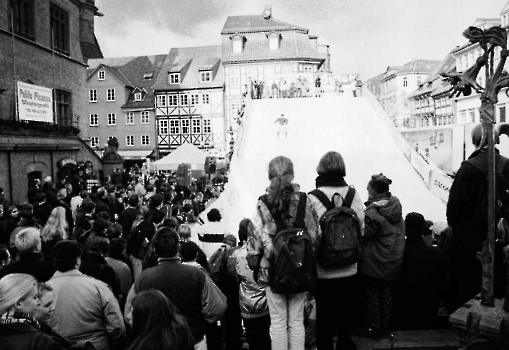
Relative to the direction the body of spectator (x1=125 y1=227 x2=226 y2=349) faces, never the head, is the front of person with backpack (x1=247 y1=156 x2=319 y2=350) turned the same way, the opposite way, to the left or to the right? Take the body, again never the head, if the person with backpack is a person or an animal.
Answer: the same way

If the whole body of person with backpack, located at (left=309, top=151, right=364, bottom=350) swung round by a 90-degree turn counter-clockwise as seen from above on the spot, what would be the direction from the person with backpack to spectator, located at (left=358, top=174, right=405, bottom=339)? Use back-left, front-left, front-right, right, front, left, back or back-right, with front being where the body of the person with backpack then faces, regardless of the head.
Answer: back-right

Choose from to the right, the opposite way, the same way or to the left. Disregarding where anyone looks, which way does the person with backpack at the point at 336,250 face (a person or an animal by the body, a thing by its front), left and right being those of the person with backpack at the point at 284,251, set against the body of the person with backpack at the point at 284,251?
the same way

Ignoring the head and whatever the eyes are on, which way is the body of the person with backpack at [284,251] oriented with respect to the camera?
away from the camera

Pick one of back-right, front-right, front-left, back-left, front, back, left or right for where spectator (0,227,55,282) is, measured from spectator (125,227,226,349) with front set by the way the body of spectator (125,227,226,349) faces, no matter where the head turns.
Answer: front-left

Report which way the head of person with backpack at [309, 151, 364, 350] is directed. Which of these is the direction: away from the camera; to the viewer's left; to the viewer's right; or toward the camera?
away from the camera

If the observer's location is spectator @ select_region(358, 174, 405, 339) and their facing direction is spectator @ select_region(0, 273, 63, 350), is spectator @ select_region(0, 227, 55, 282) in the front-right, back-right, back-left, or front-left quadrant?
front-right

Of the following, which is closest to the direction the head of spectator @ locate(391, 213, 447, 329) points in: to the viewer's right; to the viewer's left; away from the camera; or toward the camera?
away from the camera

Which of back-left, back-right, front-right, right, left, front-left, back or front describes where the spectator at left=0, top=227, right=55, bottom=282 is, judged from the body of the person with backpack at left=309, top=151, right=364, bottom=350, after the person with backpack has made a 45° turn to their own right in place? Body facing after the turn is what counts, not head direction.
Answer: back-left

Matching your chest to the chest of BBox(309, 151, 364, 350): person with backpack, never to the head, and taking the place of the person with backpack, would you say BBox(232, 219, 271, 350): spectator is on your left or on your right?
on your left

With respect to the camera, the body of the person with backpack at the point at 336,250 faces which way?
away from the camera

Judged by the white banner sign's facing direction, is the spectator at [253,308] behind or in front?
in front

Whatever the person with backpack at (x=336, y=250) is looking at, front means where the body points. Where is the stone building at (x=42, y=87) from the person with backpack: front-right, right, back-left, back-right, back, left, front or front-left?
front-left

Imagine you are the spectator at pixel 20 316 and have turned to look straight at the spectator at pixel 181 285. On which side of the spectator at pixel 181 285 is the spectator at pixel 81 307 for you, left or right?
left

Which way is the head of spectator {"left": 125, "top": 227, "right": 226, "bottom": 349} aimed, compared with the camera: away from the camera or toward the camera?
away from the camera

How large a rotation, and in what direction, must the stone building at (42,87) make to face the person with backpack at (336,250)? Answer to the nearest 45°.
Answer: approximately 45° to its right

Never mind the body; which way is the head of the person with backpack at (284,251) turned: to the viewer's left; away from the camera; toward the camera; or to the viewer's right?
away from the camera

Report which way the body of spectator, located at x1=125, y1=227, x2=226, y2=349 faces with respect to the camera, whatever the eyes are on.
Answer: away from the camera
